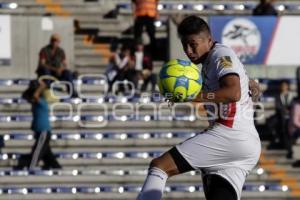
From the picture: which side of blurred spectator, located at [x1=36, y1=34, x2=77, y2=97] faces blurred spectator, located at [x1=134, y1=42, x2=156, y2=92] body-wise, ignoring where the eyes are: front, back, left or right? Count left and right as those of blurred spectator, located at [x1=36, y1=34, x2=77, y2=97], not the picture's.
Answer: left

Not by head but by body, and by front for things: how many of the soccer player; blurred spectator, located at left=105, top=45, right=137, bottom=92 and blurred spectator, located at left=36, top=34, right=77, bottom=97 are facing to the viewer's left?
1

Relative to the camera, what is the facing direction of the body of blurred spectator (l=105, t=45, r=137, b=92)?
toward the camera

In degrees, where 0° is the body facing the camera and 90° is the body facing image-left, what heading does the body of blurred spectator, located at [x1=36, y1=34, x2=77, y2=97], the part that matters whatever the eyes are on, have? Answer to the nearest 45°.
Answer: approximately 0°

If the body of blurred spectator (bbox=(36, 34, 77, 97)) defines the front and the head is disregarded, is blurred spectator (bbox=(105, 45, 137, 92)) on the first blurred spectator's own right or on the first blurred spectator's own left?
on the first blurred spectator's own left

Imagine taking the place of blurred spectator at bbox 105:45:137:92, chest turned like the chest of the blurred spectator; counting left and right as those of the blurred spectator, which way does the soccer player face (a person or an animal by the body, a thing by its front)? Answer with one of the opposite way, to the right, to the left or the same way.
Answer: to the right

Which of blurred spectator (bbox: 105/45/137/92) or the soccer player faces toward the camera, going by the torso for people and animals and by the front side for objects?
the blurred spectator

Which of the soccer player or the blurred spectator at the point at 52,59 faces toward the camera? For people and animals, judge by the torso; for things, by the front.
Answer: the blurred spectator

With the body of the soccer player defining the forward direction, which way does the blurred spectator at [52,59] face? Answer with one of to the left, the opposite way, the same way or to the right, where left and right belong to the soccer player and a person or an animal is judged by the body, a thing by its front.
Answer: to the left

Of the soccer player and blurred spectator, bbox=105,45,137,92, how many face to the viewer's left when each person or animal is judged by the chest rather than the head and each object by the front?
1

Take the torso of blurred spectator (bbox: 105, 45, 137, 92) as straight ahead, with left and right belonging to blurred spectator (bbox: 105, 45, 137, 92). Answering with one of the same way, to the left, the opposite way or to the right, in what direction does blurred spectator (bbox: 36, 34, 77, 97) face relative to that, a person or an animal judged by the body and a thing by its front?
the same way

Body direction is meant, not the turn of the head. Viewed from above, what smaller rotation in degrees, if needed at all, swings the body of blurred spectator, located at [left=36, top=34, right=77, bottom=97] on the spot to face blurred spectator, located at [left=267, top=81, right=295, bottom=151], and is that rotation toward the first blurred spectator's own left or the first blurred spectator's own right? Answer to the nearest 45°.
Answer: approximately 90° to the first blurred spectator's own left

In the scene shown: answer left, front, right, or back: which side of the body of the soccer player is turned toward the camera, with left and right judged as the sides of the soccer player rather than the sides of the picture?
left

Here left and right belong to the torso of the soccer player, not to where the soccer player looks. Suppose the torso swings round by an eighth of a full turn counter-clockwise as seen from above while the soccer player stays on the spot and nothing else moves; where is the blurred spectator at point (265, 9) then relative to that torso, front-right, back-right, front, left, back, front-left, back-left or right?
back-right
